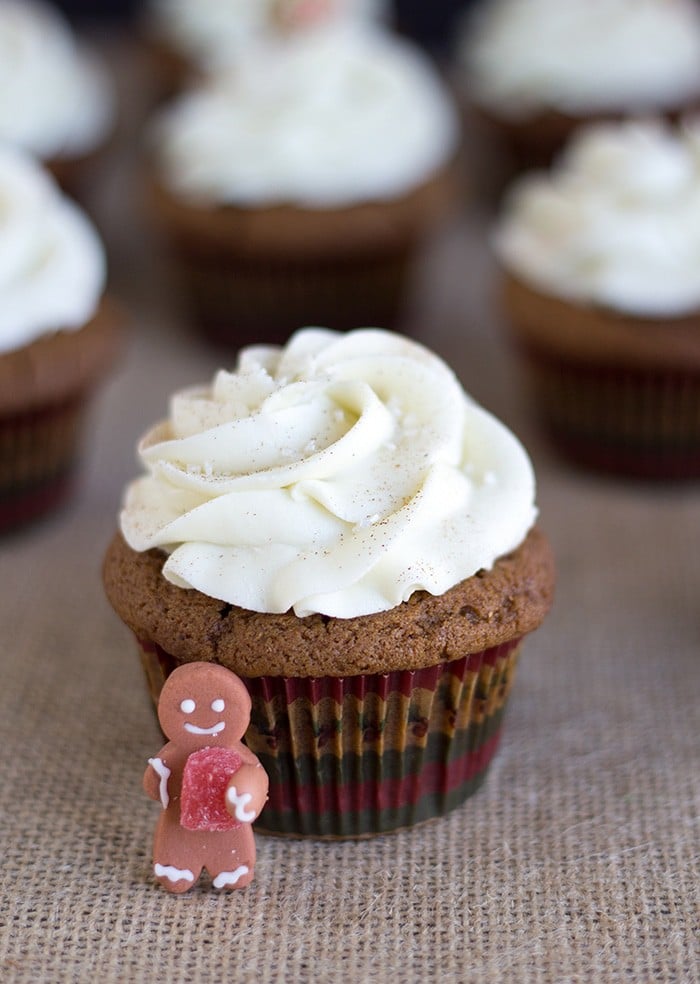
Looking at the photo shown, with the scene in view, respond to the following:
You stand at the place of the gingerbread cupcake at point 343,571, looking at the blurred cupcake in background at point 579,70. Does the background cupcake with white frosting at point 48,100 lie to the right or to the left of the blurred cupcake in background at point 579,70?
left

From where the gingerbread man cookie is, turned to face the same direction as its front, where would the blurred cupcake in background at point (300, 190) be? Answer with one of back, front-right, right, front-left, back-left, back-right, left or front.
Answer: back

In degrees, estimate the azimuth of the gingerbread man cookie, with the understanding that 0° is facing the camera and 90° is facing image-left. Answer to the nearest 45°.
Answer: approximately 0°

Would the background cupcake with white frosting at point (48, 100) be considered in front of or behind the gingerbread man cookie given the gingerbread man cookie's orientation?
behind

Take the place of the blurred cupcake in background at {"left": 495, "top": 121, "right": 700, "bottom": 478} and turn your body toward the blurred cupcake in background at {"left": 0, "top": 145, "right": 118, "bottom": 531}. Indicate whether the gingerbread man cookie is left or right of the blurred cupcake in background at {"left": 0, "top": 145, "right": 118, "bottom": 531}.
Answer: left

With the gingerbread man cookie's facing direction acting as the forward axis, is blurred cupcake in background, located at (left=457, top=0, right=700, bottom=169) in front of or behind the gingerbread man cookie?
behind

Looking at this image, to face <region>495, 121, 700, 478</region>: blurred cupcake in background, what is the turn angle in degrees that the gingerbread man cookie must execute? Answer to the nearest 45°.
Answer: approximately 135° to its left

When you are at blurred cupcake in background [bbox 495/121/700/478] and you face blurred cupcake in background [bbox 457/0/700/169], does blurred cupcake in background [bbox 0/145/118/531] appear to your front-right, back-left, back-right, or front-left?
back-left

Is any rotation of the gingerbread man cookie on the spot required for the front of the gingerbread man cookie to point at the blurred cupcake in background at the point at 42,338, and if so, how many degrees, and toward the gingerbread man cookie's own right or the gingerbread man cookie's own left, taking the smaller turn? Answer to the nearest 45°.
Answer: approximately 180°
